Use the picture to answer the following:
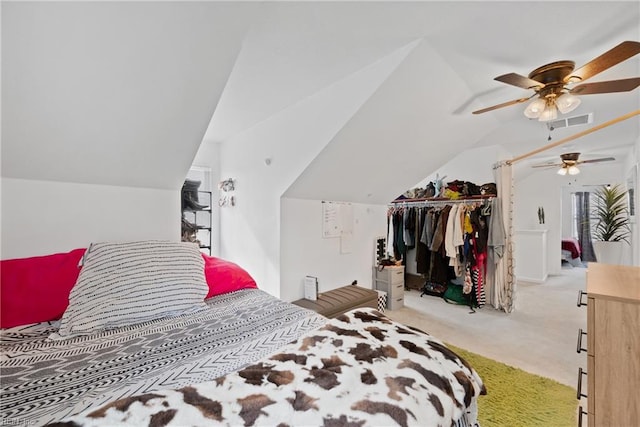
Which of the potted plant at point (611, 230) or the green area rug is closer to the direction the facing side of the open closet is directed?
the green area rug

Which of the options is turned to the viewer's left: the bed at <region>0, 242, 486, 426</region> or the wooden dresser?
the wooden dresser

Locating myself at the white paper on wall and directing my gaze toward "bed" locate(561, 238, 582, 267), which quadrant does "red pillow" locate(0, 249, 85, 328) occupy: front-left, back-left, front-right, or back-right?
back-right

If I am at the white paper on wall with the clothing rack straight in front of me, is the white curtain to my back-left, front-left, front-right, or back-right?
front-right

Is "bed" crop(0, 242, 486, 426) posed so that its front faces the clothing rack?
no

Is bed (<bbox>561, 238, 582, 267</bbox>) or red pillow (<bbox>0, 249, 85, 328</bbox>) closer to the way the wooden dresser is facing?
the red pillow

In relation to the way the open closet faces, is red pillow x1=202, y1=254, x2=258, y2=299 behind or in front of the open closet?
in front

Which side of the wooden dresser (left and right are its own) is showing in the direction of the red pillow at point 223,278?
front

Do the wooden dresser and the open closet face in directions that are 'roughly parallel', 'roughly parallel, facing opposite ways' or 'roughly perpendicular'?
roughly perpendicular

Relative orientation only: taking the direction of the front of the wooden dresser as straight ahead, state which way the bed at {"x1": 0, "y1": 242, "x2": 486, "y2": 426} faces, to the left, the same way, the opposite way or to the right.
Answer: the opposite way

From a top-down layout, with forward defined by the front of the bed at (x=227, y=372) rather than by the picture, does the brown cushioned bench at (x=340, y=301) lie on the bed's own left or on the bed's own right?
on the bed's own left

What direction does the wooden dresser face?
to the viewer's left

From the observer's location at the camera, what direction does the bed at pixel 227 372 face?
facing the viewer and to the right of the viewer

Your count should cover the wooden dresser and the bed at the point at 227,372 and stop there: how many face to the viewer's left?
1

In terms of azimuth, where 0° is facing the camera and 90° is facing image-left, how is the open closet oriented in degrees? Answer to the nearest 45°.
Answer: approximately 45°
